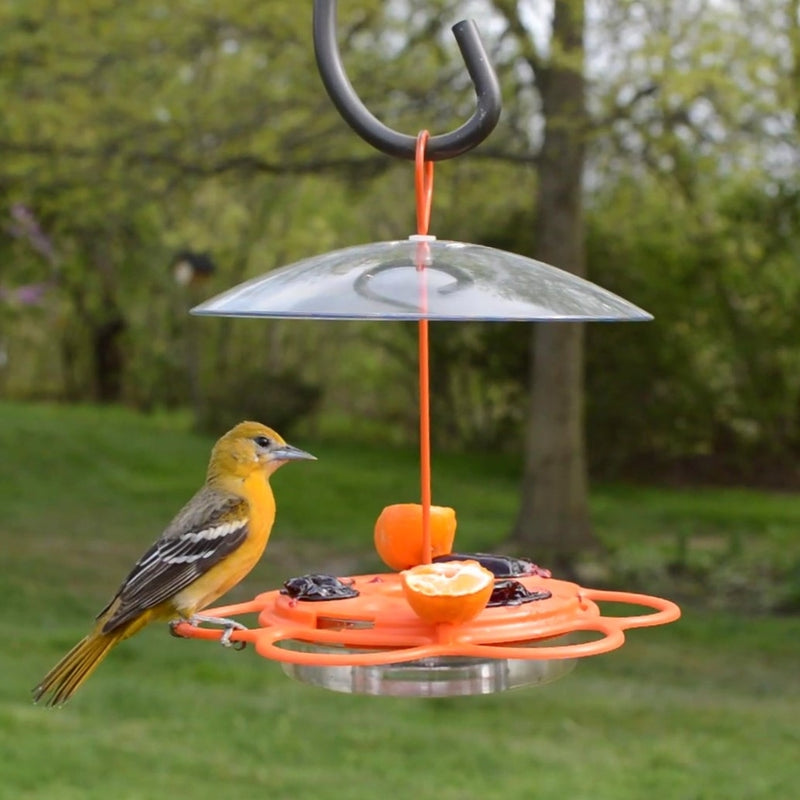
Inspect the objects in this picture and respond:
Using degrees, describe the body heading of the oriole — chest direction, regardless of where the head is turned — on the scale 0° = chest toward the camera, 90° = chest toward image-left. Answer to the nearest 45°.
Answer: approximately 270°

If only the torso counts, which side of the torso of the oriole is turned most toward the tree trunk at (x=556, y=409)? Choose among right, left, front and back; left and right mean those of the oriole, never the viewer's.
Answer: left
